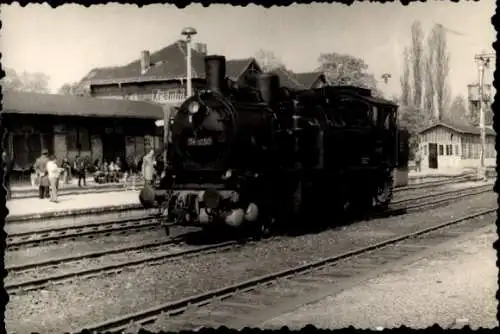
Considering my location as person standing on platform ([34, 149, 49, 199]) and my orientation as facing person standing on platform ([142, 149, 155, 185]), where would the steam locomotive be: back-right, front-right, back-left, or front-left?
front-right

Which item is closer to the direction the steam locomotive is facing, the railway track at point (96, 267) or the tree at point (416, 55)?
the railway track

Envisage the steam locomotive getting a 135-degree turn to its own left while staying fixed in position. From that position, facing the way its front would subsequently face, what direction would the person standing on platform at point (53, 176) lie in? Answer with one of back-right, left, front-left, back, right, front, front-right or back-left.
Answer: back-left

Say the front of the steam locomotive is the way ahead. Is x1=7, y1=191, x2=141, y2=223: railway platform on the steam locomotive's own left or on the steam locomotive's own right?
on the steam locomotive's own right

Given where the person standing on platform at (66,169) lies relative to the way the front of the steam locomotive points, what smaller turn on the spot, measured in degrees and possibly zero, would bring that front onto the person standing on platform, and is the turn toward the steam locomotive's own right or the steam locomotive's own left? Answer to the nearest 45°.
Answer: approximately 90° to the steam locomotive's own right

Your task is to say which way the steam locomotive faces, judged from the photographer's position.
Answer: facing the viewer and to the left of the viewer

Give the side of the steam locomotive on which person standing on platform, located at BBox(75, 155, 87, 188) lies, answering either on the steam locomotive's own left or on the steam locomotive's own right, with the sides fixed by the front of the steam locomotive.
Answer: on the steam locomotive's own right

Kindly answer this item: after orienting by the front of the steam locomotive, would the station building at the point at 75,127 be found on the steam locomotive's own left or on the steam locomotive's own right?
on the steam locomotive's own right
